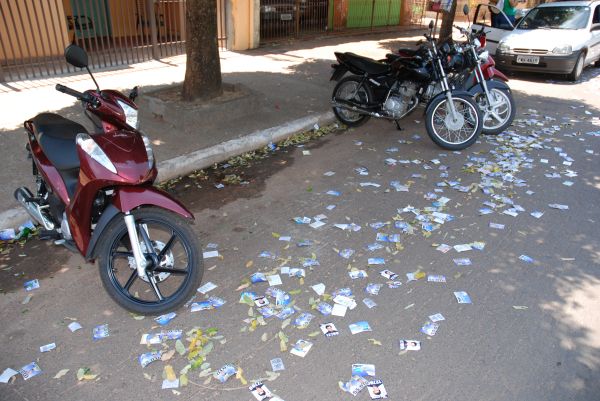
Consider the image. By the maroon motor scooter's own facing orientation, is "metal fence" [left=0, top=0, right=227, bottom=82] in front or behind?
behind

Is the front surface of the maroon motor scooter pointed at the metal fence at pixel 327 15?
no

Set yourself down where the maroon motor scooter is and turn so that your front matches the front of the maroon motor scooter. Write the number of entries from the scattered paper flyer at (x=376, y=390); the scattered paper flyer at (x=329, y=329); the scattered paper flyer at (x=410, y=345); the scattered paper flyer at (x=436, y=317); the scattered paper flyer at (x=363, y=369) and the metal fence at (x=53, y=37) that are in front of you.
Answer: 5

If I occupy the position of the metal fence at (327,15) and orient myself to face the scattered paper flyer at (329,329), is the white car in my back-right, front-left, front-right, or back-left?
front-left

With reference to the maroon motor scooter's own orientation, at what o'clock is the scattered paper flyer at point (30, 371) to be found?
The scattered paper flyer is roughly at 3 o'clock from the maroon motor scooter.

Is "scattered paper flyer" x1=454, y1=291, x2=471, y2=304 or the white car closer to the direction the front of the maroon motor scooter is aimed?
the scattered paper flyer

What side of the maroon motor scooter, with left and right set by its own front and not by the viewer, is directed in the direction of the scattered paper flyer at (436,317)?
front

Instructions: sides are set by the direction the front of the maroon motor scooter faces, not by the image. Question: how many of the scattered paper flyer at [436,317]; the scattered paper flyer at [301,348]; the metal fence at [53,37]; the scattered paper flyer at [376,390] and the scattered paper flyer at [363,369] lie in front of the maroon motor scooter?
4

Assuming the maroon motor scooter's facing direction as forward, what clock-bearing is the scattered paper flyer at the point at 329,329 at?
The scattered paper flyer is roughly at 12 o'clock from the maroon motor scooter.

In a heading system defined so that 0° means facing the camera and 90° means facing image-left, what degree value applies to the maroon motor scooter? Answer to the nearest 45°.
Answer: approximately 315°

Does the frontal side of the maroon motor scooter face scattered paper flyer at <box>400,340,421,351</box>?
yes

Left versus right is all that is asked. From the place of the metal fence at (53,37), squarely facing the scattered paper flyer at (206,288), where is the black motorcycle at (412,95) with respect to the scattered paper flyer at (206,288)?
left

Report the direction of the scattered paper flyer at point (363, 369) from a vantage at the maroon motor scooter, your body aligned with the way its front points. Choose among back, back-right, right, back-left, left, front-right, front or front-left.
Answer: front

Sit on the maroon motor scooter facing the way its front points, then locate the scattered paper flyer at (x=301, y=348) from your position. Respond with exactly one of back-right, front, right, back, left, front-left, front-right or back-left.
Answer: front

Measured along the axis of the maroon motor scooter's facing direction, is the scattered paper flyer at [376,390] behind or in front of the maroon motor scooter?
in front

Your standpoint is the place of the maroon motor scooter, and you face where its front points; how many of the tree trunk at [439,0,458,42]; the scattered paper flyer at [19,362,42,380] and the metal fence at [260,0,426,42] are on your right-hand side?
1

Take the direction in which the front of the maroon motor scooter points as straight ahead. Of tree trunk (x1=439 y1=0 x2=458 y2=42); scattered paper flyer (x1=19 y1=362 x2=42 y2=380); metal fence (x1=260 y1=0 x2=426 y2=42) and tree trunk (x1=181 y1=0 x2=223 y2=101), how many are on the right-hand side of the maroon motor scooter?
1

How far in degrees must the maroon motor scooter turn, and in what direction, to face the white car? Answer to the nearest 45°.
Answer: approximately 90° to its left

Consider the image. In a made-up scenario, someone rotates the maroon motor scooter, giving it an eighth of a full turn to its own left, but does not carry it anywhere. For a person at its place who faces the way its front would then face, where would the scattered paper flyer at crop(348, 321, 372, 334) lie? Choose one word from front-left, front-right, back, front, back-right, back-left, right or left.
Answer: front-right
